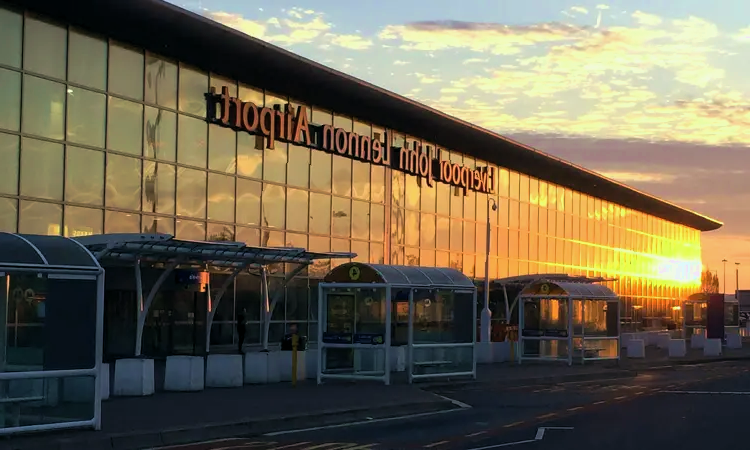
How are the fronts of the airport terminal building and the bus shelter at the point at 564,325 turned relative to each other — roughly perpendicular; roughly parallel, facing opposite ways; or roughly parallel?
roughly parallel

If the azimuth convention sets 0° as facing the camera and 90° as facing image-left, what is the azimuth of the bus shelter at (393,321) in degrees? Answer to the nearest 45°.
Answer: approximately 315°

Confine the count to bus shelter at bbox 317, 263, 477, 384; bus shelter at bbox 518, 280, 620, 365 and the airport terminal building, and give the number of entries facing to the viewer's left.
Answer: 0

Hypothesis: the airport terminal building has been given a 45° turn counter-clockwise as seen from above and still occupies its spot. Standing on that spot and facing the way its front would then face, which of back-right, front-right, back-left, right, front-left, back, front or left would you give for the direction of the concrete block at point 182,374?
right

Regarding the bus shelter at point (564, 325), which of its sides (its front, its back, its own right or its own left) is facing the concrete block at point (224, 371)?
right

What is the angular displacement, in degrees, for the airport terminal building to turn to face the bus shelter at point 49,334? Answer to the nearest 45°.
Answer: approximately 45° to its right

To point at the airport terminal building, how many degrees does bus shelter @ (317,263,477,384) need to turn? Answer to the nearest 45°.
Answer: approximately 180°

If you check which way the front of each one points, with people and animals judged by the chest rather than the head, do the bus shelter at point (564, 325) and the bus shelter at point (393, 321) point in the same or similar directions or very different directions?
same or similar directions

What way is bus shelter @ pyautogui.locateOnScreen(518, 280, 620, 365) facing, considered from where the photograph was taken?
facing the viewer and to the right of the viewer

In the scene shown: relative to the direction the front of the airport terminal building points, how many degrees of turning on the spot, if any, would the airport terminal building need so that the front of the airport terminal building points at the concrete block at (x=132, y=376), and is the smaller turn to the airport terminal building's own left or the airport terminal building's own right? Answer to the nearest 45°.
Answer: approximately 45° to the airport terminal building's own right

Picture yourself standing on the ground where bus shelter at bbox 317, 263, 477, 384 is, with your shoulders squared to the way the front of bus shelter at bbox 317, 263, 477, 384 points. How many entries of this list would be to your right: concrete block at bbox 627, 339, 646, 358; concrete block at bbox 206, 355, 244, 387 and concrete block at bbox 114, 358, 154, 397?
2

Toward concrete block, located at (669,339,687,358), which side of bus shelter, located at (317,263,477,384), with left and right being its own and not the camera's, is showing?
left

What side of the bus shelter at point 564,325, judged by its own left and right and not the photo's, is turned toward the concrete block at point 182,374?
right

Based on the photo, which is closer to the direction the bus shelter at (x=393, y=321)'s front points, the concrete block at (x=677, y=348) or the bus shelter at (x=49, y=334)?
the bus shelter

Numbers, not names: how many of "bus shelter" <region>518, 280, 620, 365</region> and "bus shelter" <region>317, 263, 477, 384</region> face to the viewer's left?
0

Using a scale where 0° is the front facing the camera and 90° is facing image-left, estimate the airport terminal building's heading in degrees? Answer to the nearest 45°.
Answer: approximately 315°

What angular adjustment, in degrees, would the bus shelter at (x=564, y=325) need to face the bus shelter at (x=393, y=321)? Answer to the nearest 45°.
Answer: approximately 45° to its right
